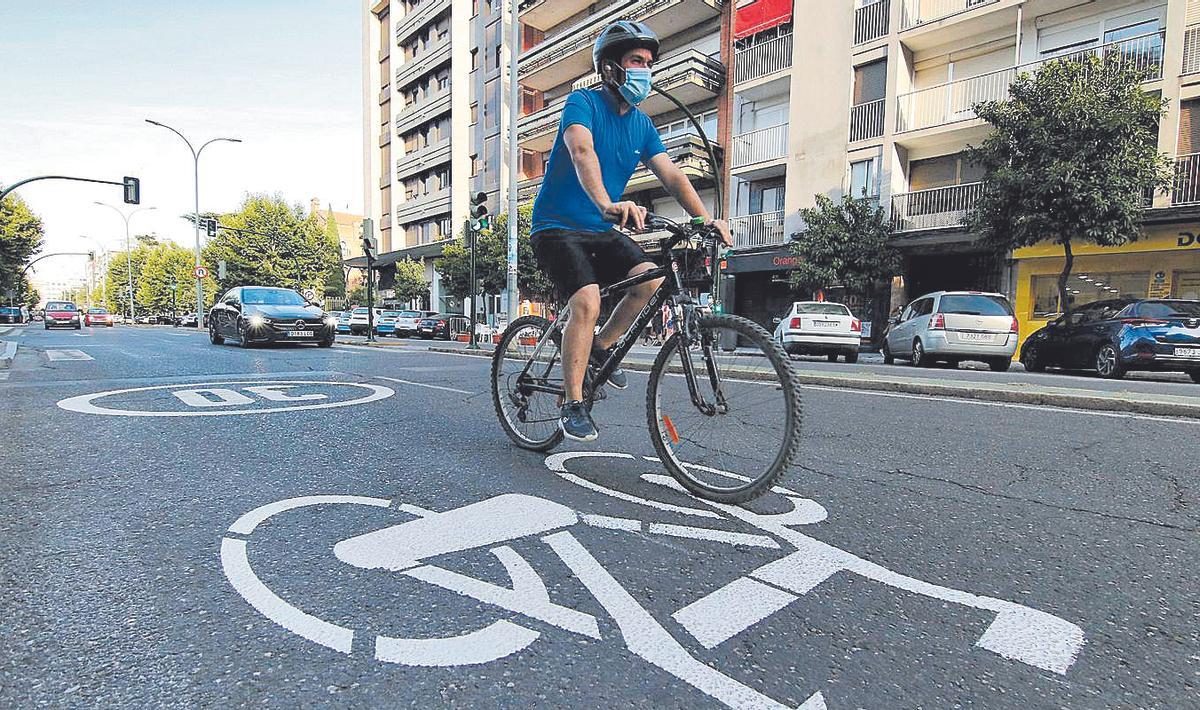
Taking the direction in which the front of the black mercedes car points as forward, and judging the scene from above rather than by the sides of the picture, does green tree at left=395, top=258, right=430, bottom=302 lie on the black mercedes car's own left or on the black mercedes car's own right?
on the black mercedes car's own left

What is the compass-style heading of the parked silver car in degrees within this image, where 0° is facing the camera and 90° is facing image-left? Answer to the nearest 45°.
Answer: approximately 135°

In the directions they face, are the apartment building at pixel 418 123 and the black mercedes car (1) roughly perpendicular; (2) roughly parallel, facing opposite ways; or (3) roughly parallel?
roughly perpendicular

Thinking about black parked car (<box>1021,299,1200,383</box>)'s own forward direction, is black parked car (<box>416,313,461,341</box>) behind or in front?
in front

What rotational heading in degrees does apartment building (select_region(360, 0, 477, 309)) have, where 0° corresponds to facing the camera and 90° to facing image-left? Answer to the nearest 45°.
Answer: approximately 45°

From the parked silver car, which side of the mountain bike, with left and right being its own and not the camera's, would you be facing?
left

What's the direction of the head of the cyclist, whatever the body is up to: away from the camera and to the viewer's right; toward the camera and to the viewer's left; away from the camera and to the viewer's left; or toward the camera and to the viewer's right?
toward the camera and to the viewer's right

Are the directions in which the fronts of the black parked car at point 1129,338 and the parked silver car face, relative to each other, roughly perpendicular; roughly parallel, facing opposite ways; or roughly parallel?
roughly parallel

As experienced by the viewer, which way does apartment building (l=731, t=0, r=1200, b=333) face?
facing the viewer and to the left of the viewer

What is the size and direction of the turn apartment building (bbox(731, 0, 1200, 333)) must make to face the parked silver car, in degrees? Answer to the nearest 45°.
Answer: approximately 45° to its left

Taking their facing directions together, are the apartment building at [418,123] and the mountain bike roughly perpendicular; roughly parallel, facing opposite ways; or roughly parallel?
roughly perpendicular

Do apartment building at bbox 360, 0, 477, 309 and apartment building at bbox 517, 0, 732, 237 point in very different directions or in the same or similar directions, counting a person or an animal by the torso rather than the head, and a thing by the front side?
same or similar directions

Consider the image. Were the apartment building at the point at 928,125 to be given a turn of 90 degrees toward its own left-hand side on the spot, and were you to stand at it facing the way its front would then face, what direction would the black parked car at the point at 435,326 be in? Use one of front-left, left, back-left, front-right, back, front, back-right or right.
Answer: back-right

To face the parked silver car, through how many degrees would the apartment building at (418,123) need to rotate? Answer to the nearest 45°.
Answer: approximately 45° to its left
